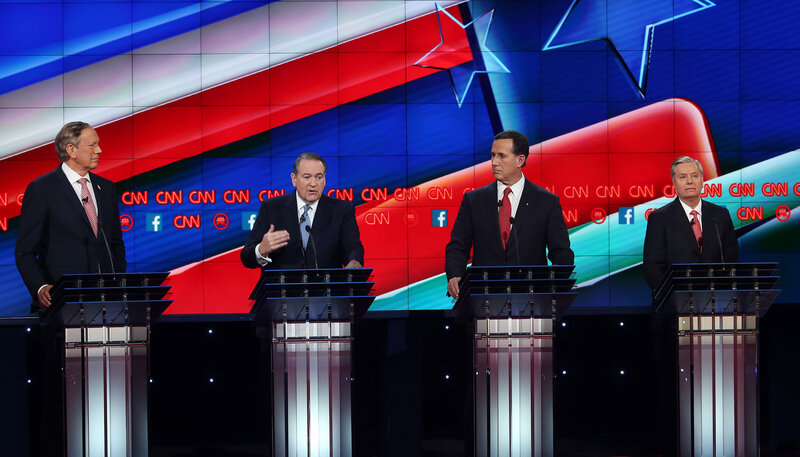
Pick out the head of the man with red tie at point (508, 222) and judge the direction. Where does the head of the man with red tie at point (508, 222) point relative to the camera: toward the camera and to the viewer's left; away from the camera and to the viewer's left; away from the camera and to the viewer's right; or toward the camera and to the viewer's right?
toward the camera and to the viewer's left

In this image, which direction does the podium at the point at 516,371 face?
toward the camera

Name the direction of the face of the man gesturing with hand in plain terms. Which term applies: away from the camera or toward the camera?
toward the camera

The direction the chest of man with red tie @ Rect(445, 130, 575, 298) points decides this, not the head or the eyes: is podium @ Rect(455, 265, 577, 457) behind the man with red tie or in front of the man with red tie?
in front

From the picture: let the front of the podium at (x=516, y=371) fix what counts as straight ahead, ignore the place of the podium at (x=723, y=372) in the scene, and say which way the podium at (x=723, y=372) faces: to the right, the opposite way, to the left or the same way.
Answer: the same way

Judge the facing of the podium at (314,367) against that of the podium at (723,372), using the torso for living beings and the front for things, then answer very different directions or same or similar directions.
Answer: same or similar directions

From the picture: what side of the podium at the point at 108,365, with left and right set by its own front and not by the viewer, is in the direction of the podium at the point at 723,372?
left

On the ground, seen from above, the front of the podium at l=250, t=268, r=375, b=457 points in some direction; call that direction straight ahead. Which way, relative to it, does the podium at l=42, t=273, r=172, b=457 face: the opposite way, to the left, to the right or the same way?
the same way

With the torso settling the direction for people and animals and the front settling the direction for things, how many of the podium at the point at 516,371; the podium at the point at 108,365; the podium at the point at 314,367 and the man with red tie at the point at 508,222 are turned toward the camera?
4
